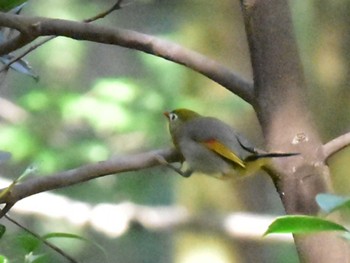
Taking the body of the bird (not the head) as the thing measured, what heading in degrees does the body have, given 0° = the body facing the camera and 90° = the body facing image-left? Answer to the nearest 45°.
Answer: approximately 90°
